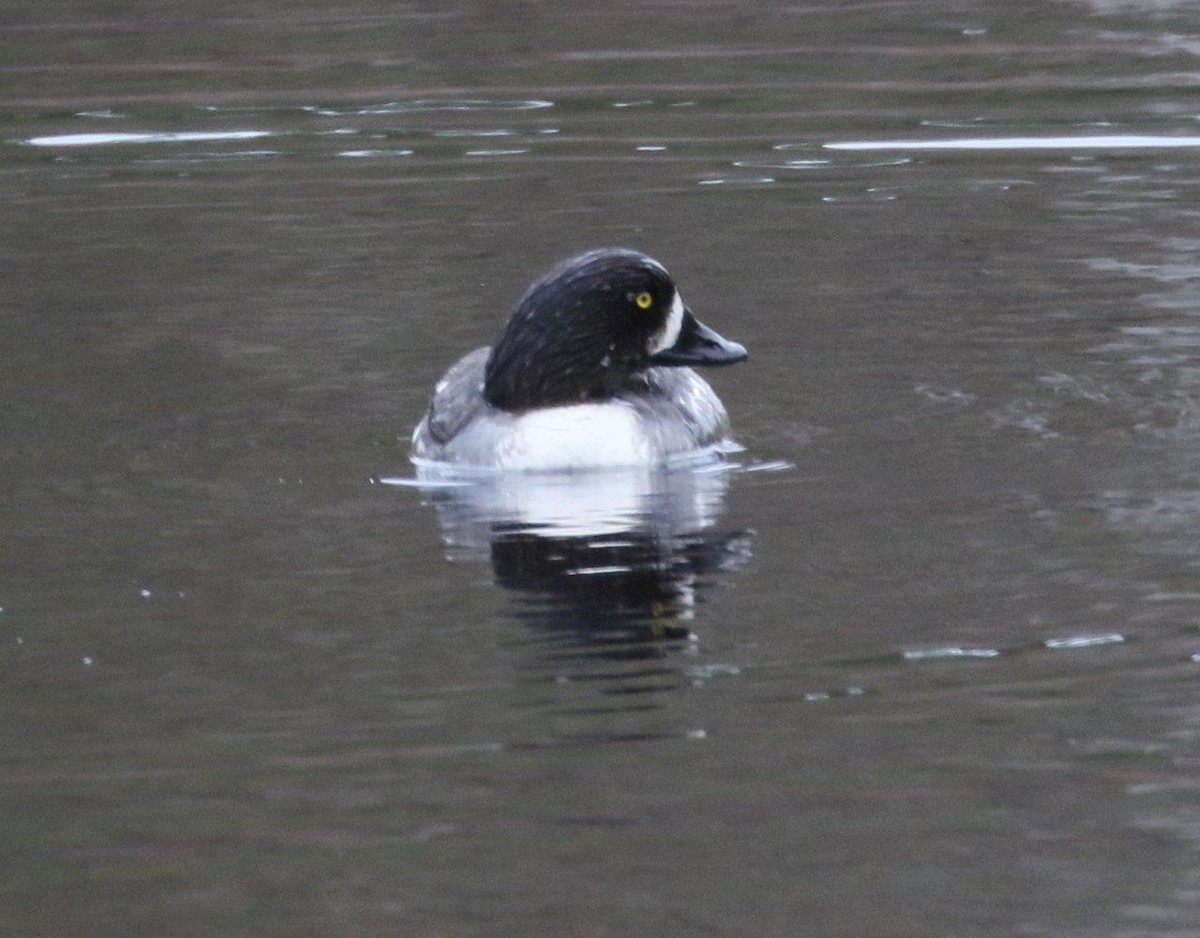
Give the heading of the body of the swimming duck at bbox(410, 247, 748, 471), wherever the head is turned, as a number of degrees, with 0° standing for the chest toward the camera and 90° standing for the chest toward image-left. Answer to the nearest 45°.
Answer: approximately 0°
